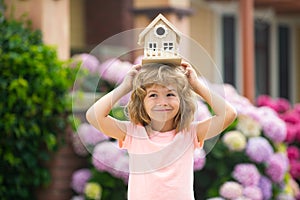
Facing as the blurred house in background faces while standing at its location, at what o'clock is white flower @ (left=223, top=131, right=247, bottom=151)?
The white flower is roughly at 12 o'clock from the blurred house in background.

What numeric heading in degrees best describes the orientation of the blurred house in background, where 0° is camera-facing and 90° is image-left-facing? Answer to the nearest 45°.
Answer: approximately 0°

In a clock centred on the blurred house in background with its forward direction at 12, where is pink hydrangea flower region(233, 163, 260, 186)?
The pink hydrangea flower is roughly at 12 o'clock from the blurred house in background.

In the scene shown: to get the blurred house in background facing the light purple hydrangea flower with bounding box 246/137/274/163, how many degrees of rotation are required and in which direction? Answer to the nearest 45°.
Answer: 0° — it already faces it

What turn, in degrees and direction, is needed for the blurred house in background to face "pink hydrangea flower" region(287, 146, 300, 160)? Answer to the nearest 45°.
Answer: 0° — it already faces it

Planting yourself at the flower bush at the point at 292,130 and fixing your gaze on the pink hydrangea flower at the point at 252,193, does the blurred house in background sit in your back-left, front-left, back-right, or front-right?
back-right

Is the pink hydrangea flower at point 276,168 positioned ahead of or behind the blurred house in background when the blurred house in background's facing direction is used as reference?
ahead

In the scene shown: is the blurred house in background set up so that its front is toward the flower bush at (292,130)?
yes

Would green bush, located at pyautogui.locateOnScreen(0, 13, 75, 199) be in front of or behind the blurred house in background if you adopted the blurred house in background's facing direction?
in front
